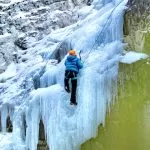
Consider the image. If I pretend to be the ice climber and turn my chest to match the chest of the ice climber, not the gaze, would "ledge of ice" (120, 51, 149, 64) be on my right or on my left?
on my right

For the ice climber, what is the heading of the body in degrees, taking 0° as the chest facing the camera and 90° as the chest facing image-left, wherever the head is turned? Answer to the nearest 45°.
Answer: approximately 180°
